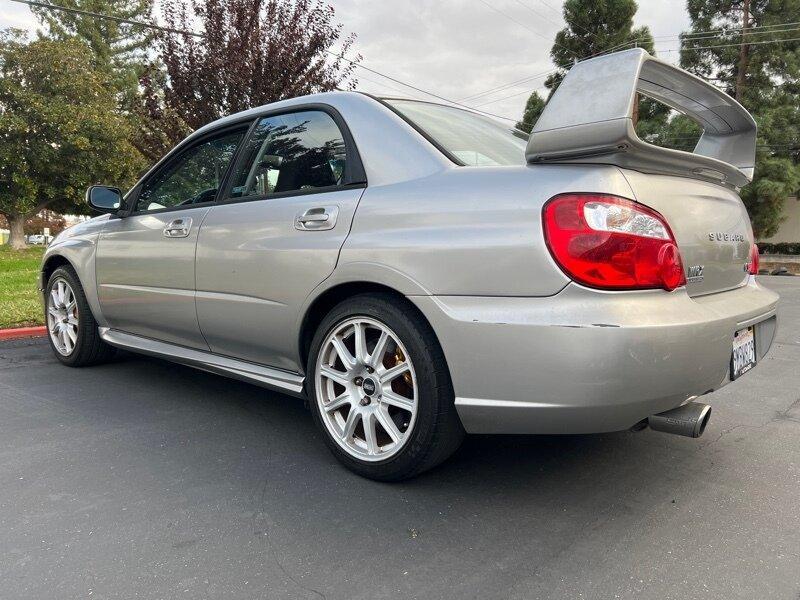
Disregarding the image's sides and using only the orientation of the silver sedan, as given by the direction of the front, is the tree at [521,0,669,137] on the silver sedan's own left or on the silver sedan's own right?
on the silver sedan's own right

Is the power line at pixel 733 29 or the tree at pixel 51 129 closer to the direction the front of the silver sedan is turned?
the tree

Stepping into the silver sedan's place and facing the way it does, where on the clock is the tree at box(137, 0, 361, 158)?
The tree is roughly at 1 o'clock from the silver sedan.

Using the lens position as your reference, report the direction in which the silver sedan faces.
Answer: facing away from the viewer and to the left of the viewer

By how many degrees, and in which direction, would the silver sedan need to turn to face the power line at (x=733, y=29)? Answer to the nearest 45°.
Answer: approximately 90° to its right

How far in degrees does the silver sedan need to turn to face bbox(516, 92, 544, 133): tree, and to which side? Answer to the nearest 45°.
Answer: approximately 45° to its right
